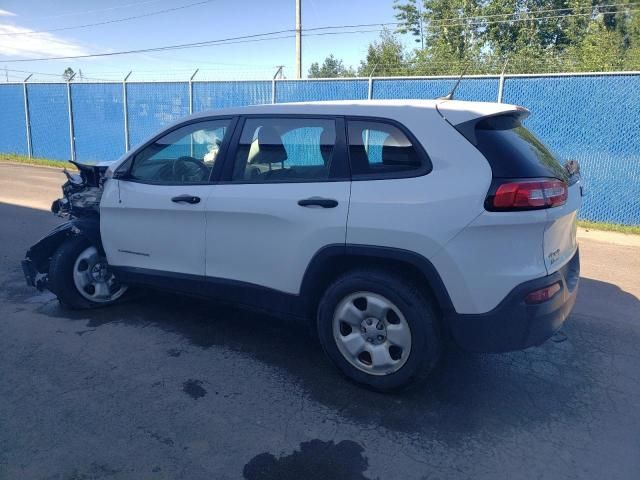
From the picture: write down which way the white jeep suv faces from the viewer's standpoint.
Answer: facing away from the viewer and to the left of the viewer

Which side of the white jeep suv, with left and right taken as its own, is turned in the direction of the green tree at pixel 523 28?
right

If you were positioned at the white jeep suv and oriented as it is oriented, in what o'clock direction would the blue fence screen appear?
The blue fence screen is roughly at 2 o'clock from the white jeep suv.

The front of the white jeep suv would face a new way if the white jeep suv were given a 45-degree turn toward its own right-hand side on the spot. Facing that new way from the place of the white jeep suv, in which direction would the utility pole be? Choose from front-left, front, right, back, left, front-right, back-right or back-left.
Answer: front
